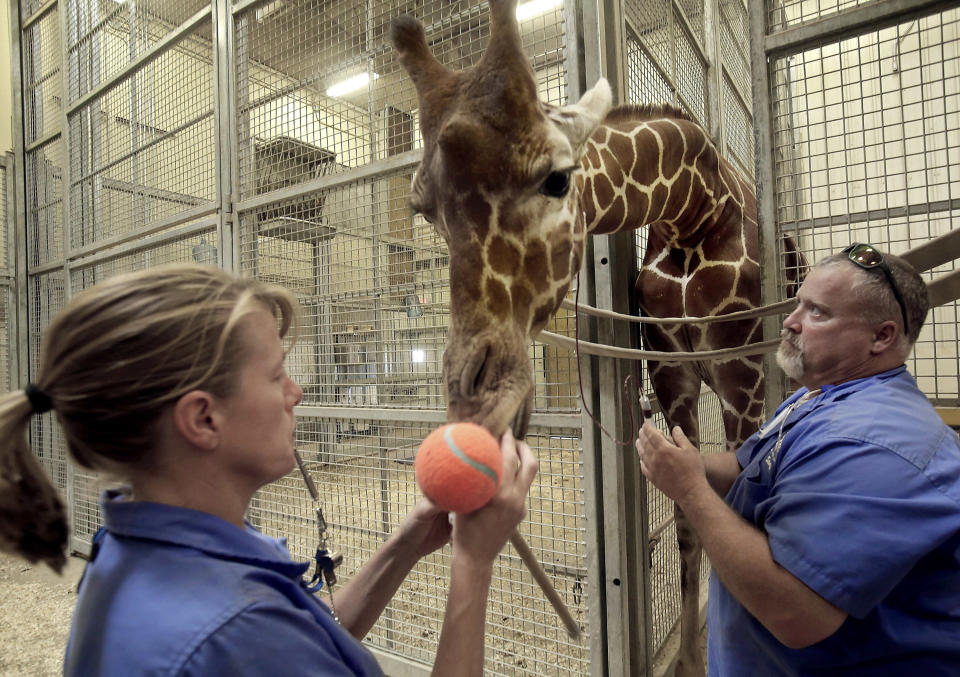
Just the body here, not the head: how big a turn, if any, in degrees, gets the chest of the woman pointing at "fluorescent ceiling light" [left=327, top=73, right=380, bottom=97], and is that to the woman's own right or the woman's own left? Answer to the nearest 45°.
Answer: approximately 45° to the woman's own left

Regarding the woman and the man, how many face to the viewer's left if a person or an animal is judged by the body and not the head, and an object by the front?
1

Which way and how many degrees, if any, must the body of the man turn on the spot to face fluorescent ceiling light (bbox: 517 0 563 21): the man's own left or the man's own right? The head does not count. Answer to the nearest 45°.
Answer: approximately 45° to the man's own right

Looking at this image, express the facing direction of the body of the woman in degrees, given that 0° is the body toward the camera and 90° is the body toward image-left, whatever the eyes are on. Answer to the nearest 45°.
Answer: approximately 225°

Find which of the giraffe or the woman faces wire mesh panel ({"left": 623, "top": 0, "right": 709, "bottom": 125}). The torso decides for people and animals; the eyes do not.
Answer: the woman

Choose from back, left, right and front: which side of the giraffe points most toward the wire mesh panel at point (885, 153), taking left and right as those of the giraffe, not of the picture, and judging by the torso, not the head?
left

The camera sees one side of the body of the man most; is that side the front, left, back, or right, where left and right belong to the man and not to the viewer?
left

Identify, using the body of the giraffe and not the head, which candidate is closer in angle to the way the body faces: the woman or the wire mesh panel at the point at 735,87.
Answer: the woman

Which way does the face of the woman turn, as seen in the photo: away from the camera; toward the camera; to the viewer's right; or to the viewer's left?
to the viewer's right

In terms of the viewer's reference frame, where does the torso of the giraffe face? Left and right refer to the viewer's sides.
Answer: facing the viewer and to the left of the viewer

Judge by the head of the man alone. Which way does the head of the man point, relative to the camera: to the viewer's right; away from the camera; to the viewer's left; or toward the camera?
to the viewer's left
